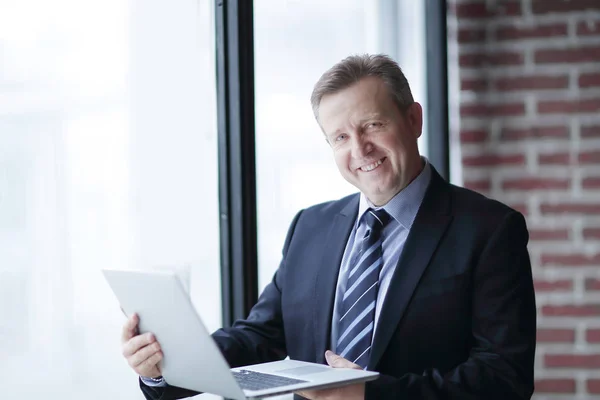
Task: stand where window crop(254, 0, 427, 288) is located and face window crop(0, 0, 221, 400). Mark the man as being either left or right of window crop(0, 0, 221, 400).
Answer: left

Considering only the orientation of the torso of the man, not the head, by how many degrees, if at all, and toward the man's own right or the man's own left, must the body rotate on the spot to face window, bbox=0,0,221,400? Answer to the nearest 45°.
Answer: approximately 45° to the man's own right

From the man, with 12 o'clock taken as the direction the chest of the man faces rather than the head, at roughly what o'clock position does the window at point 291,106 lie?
The window is roughly at 4 o'clock from the man.

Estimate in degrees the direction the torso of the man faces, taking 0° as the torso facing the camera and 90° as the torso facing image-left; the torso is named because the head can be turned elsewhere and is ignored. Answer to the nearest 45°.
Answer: approximately 45°
